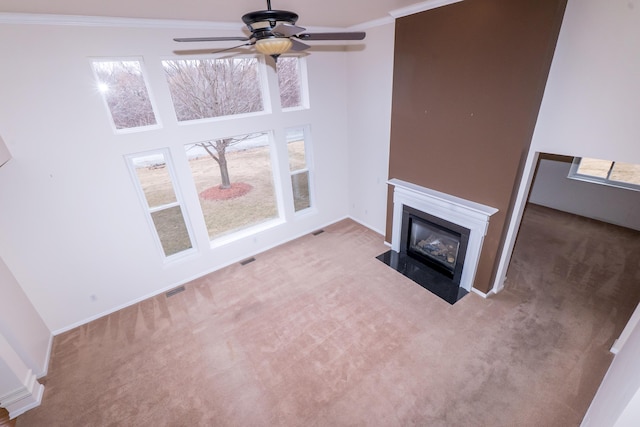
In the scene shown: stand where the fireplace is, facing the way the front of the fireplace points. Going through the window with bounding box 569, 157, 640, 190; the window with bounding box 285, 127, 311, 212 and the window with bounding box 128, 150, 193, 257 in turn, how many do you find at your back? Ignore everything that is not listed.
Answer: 1

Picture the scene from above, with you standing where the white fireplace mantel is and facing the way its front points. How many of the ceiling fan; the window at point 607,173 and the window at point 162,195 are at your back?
1

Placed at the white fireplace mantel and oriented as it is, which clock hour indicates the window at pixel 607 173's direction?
The window is roughly at 6 o'clock from the white fireplace mantel.

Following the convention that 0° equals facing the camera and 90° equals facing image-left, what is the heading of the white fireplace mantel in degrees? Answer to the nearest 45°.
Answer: approximately 45°

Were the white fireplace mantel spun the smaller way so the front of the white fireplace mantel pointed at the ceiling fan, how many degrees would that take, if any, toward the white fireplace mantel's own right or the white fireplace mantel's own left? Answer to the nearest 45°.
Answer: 0° — it already faces it

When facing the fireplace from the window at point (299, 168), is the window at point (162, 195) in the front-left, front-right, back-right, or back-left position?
back-right

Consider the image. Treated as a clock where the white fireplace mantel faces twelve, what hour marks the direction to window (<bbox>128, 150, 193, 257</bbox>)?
The window is roughly at 1 o'clock from the white fireplace mantel.

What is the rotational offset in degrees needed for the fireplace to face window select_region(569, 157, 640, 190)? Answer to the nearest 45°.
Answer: approximately 180°

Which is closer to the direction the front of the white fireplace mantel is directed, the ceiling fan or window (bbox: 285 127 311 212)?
the ceiling fan

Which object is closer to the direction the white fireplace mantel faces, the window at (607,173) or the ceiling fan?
the ceiling fan

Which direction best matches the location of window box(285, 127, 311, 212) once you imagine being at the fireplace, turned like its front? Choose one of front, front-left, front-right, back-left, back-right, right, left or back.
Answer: front-right
